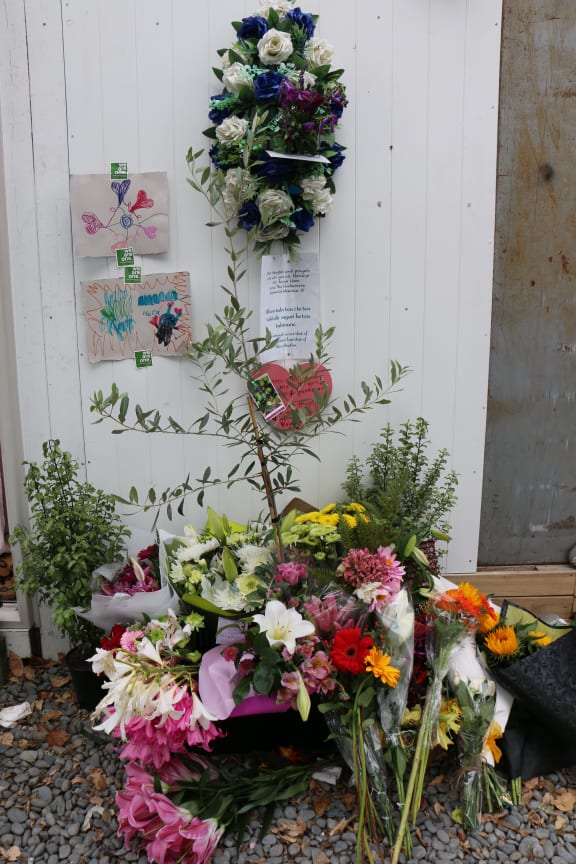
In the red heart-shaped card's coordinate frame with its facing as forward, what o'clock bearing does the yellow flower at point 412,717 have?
The yellow flower is roughly at 11 o'clock from the red heart-shaped card.

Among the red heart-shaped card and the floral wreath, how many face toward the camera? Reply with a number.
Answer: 2

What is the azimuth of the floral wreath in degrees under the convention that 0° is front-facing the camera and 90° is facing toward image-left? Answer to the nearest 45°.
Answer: approximately 0°

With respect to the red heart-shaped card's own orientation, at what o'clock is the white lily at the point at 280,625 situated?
The white lily is roughly at 12 o'clock from the red heart-shaped card.
